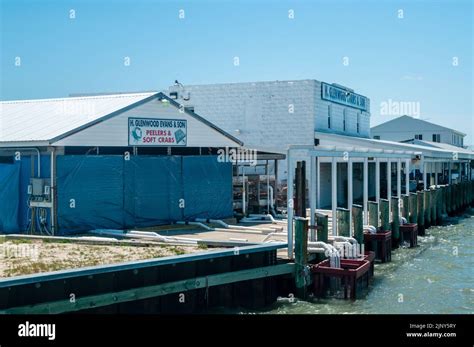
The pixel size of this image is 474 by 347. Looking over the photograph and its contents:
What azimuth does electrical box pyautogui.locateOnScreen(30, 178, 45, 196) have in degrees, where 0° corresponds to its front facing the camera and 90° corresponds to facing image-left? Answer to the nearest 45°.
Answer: approximately 0°

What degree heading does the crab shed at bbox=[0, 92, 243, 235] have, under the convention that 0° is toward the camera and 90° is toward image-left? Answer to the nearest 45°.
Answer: approximately 315°

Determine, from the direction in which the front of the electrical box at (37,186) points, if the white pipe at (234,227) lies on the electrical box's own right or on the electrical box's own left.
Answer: on the electrical box's own left

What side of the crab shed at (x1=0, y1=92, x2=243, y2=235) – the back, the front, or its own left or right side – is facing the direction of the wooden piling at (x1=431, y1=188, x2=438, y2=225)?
left

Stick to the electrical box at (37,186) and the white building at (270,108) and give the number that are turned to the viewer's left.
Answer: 0

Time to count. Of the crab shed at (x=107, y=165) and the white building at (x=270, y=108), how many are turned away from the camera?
0

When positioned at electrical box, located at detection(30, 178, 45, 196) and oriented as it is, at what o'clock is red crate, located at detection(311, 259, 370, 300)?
The red crate is roughly at 10 o'clock from the electrical box.

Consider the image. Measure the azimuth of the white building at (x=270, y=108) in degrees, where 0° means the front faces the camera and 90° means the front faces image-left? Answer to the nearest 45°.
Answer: approximately 315°

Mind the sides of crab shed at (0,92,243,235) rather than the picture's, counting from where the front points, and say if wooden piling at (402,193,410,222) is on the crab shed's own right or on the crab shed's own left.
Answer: on the crab shed's own left

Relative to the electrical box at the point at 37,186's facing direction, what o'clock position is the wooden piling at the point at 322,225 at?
The wooden piling is roughly at 10 o'clock from the electrical box.
